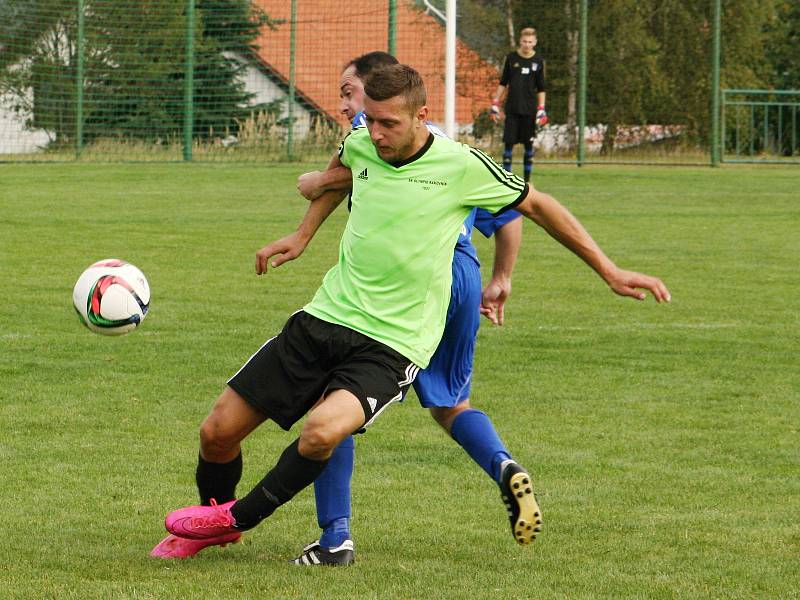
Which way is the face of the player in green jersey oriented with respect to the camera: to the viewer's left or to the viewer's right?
to the viewer's left

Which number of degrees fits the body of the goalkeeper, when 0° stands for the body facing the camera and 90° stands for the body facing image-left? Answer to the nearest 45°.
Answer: approximately 0°

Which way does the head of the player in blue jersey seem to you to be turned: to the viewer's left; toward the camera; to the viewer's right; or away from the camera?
to the viewer's left

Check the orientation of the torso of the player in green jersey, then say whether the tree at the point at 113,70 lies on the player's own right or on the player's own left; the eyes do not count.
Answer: on the player's own right

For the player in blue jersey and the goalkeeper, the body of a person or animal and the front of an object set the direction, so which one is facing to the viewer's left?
the player in blue jersey

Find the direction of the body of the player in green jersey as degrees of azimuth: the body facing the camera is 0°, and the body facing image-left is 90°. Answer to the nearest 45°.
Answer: approximately 45°

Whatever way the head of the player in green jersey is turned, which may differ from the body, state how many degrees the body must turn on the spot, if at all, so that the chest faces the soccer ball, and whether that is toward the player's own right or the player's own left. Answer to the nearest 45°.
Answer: approximately 90° to the player's own right

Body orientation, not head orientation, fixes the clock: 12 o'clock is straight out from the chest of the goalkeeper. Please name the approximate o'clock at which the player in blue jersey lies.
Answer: The player in blue jersey is roughly at 12 o'clock from the goalkeeper.
